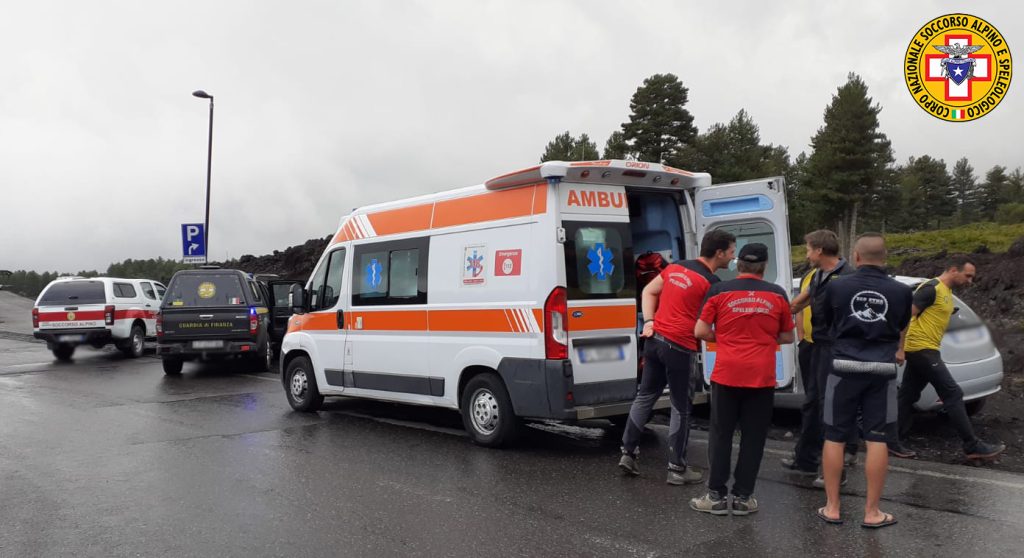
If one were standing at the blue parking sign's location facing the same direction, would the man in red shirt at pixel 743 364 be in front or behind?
in front

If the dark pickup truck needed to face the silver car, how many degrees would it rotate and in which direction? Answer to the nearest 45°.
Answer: approximately 135° to its right

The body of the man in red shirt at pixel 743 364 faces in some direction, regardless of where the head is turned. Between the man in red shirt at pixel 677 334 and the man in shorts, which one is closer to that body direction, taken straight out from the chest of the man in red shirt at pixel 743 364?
the man in red shirt

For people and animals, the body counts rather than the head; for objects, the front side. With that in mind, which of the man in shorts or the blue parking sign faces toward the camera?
the blue parking sign

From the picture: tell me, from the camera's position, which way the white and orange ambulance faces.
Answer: facing away from the viewer and to the left of the viewer

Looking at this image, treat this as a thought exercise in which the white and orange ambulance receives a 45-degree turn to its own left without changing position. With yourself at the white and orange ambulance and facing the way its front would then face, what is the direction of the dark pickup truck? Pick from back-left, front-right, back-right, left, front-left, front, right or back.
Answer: front-right

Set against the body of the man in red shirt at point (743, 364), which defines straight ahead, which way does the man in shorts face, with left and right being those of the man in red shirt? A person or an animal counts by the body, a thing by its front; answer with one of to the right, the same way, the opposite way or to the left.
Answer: the same way

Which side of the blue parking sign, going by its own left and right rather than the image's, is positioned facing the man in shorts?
front

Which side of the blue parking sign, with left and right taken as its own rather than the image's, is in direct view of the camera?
front

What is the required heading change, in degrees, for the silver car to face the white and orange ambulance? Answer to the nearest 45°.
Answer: approximately 90° to its left

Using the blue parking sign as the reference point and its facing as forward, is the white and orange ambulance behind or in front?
in front

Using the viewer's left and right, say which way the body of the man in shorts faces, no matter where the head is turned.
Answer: facing away from the viewer

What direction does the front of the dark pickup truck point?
away from the camera

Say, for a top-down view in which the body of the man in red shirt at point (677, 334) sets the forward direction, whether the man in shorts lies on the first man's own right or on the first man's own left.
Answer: on the first man's own right

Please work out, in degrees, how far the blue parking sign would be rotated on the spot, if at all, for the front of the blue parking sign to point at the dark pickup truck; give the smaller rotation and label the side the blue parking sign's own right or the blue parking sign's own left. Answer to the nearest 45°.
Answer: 0° — it already faces it
